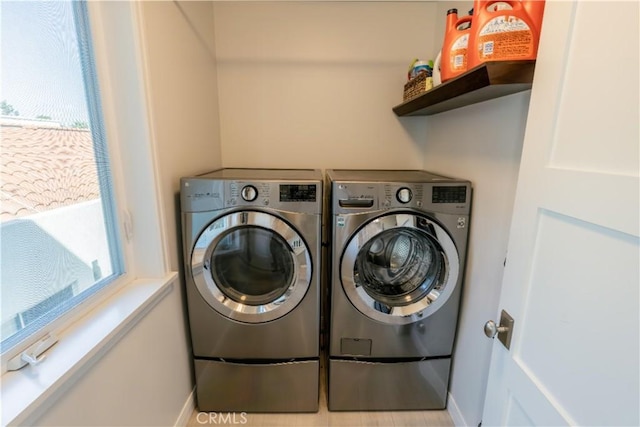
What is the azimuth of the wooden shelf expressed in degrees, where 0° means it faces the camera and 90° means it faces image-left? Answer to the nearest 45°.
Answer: approximately 90°

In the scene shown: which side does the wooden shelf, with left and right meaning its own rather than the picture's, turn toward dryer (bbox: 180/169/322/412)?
front

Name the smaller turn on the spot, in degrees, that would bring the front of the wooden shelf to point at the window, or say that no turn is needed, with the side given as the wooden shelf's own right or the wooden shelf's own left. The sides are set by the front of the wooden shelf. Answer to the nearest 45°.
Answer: approximately 45° to the wooden shelf's own left
